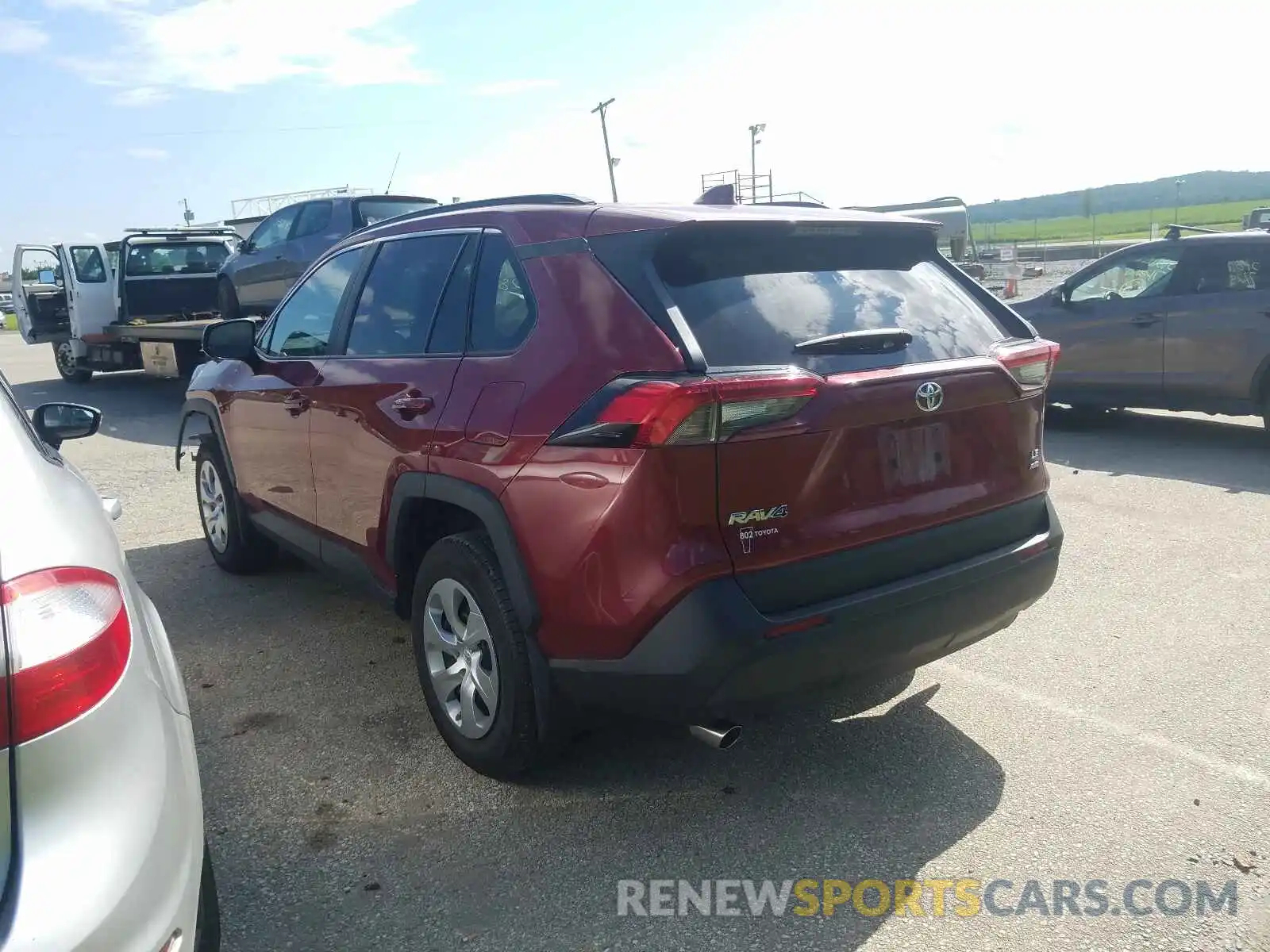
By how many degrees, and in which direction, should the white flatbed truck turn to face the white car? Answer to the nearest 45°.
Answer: approximately 135° to its left

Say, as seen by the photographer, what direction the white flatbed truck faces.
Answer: facing away from the viewer and to the left of the viewer

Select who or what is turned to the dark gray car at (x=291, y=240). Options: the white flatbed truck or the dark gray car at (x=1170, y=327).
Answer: the dark gray car at (x=1170, y=327)

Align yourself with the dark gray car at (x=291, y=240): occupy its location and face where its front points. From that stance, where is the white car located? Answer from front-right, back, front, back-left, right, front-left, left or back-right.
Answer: back-left

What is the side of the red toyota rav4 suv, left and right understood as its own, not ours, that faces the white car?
left

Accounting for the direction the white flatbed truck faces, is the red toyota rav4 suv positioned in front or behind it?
behind

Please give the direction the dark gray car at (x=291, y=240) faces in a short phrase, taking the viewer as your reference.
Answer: facing away from the viewer and to the left of the viewer

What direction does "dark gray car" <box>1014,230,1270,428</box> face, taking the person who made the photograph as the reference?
facing to the left of the viewer

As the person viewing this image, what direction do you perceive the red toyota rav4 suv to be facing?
facing away from the viewer and to the left of the viewer
